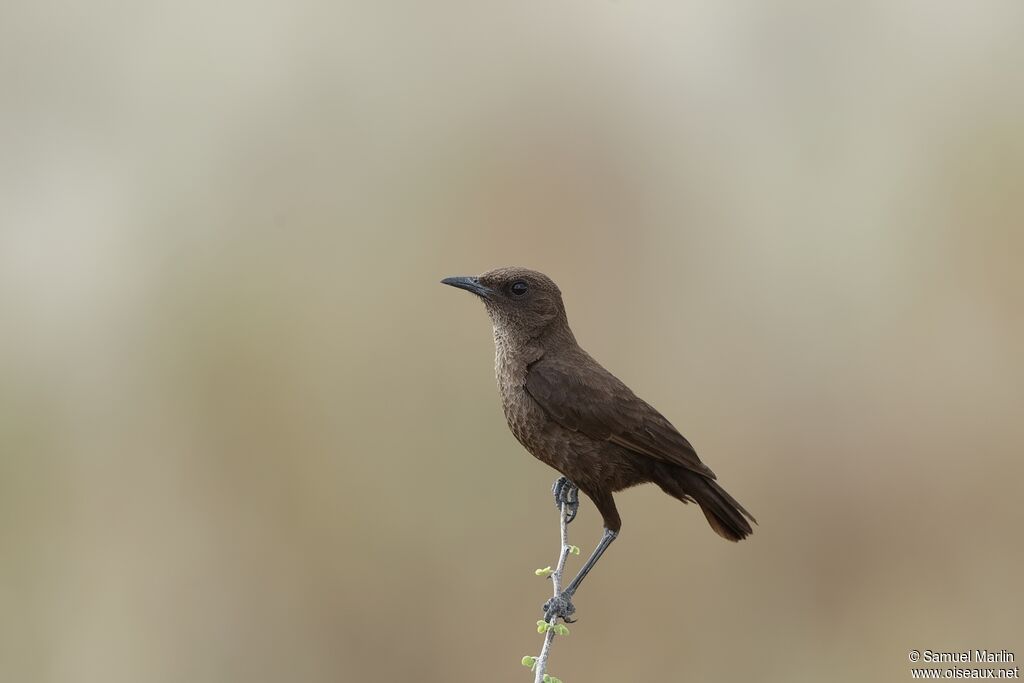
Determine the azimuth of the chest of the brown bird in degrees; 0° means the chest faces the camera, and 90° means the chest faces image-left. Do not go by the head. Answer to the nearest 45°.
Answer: approximately 90°
